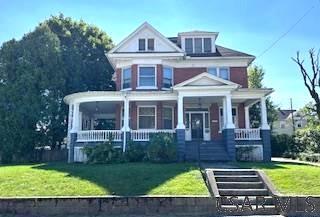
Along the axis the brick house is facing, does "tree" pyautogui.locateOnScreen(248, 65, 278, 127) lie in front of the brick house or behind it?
behind

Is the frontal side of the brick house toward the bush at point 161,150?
yes

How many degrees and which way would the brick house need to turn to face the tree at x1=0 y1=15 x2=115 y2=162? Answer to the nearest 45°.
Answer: approximately 90° to its right

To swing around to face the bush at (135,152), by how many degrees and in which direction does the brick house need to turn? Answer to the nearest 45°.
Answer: approximately 45° to its right

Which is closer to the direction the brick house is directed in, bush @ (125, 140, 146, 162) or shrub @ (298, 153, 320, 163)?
the bush

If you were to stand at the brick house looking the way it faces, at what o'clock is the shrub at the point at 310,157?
The shrub is roughly at 9 o'clock from the brick house.

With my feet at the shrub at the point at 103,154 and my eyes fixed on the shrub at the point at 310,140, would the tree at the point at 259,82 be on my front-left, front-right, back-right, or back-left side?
front-left

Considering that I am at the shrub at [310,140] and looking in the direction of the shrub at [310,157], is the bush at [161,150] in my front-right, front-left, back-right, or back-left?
front-right

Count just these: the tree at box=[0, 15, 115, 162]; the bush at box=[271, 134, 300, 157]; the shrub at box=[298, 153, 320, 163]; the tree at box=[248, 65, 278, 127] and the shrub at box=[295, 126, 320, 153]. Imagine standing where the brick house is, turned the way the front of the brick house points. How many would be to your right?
1

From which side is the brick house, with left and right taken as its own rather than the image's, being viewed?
front

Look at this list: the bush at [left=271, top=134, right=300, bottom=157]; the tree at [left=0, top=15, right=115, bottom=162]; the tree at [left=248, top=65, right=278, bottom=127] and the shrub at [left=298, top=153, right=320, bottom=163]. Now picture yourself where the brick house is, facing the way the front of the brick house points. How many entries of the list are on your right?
1

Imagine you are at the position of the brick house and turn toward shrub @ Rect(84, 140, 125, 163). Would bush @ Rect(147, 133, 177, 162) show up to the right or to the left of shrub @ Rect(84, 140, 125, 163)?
left

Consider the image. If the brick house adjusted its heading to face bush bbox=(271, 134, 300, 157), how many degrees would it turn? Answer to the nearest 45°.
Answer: approximately 135° to its left

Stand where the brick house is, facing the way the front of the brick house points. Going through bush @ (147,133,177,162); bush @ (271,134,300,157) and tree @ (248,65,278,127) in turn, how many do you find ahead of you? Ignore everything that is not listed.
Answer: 1

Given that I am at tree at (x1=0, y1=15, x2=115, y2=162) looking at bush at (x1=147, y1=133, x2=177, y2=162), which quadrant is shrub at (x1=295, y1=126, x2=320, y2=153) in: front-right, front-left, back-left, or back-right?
front-left
